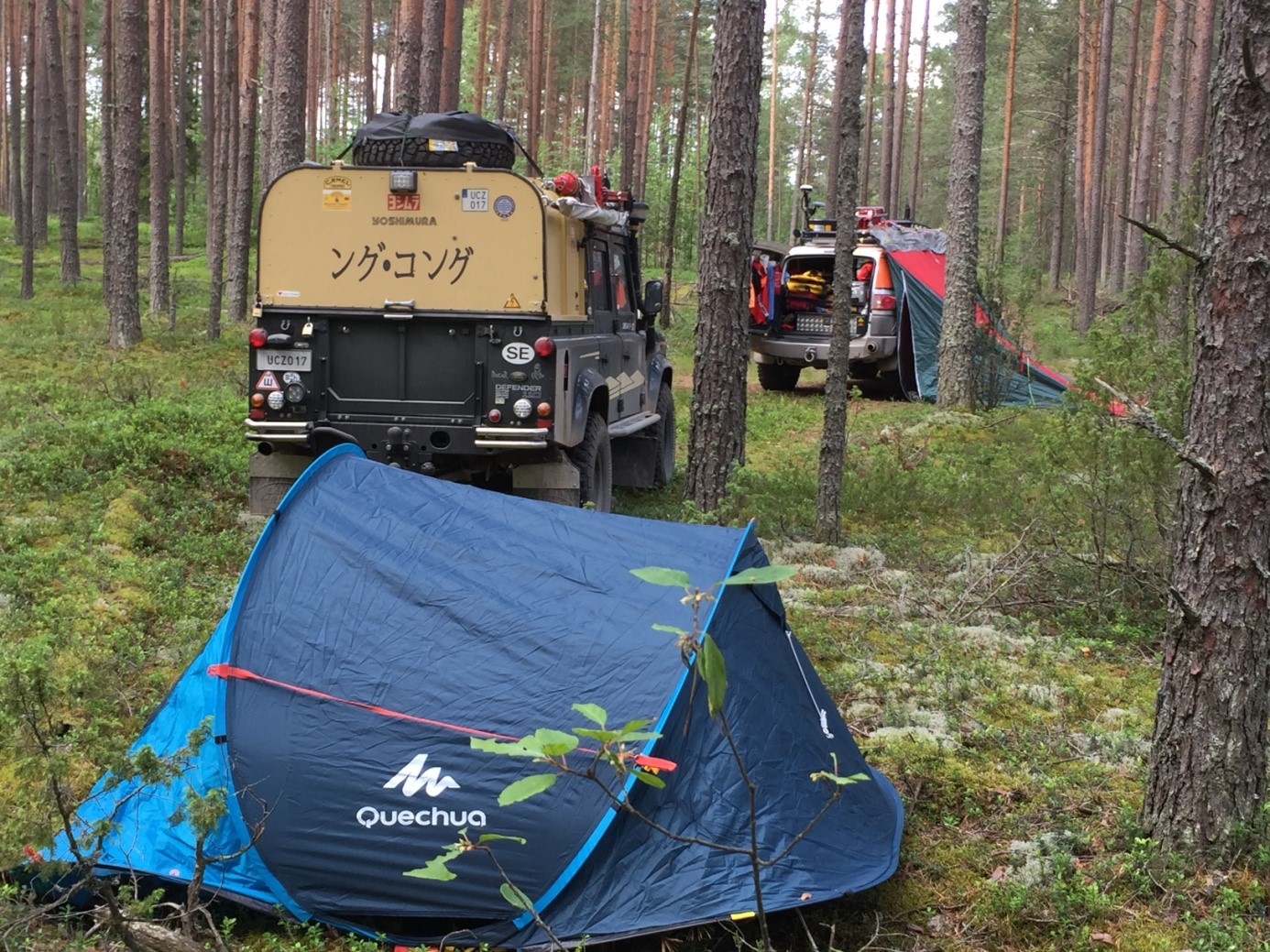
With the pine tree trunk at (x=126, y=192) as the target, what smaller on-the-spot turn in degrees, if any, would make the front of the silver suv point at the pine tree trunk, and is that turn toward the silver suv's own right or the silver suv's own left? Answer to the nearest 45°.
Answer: approximately 90° to the silver suv's own left

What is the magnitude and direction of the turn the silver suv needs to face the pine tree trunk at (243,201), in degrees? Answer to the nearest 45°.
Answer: approximately 90° to its left

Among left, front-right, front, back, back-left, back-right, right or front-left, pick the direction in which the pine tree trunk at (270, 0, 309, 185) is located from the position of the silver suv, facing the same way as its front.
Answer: back-left

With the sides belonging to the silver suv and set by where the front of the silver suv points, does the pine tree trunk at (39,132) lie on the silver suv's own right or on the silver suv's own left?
on the silver suv's own left

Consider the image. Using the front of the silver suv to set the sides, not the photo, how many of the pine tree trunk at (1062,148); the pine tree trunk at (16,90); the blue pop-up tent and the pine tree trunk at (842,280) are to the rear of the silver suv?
2

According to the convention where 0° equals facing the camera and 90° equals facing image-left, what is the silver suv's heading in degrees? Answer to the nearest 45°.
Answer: approximately 180°

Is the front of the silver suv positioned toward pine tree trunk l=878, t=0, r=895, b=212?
yes
